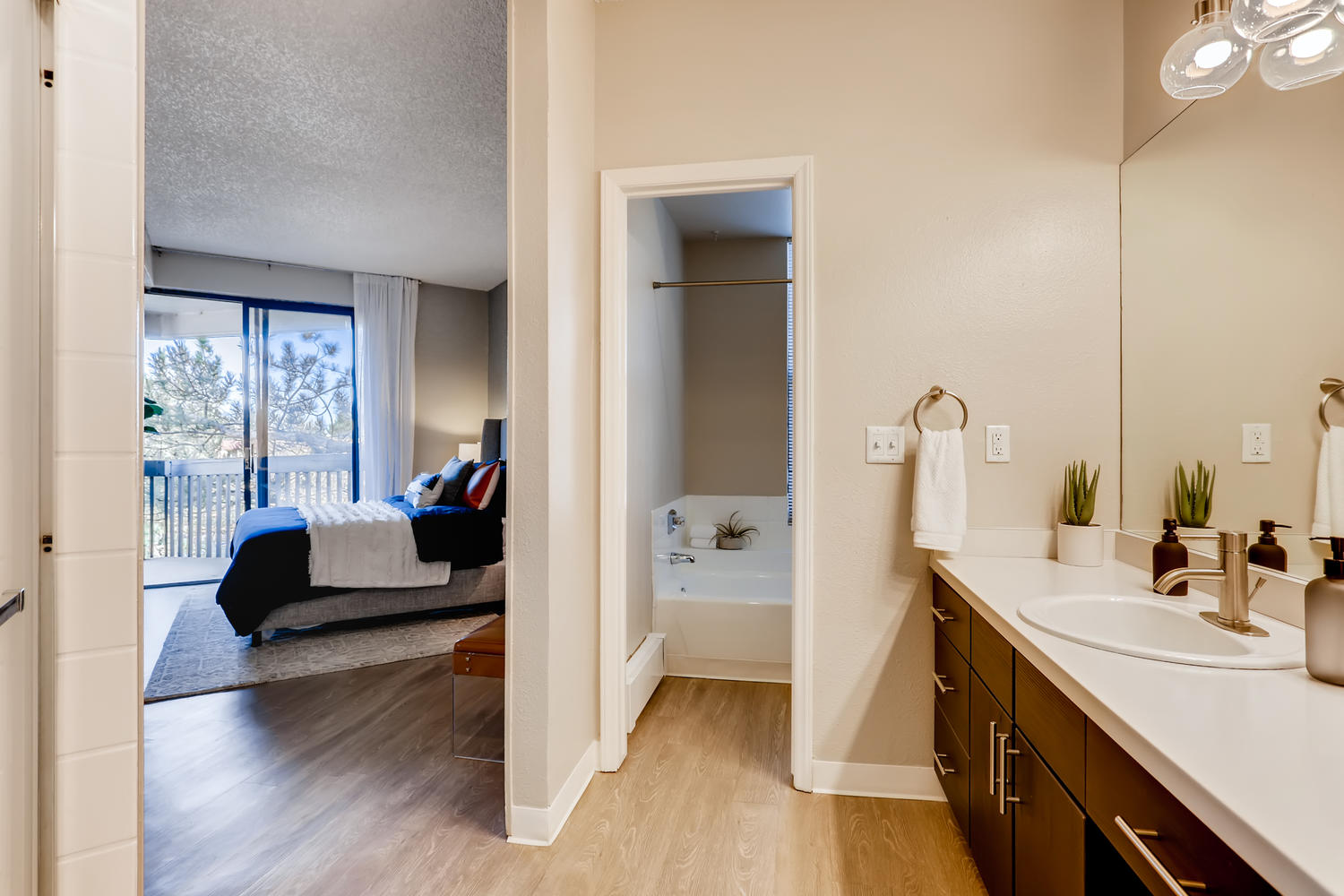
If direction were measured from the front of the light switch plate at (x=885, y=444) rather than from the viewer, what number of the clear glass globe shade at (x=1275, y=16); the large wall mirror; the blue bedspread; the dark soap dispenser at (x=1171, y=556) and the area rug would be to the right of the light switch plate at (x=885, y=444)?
2

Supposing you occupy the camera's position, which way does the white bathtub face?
facing the viewer

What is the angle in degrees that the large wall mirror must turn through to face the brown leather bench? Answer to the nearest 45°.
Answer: approximately 45° to its right

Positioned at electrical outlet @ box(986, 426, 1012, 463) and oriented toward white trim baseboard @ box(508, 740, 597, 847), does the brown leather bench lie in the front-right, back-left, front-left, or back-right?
front-right

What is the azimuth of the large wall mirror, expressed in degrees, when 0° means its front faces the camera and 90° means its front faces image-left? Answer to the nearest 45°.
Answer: approximately 45°

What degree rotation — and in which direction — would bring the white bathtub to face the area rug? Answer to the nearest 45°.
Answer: approximately 90° to its right

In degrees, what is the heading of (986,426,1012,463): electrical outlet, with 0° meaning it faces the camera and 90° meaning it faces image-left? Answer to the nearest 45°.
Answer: approximately 0°

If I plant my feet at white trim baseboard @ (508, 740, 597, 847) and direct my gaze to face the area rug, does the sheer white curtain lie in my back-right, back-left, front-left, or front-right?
front-right

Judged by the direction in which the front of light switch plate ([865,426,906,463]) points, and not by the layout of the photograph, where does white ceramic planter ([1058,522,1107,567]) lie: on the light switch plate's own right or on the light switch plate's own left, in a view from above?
on the light switch plate's own left

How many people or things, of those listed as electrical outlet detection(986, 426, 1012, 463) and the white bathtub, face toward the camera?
2

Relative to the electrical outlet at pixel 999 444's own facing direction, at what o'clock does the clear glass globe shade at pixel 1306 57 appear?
The clear glass globe shade is roughly at 11 o'clock from the electrical outlet.

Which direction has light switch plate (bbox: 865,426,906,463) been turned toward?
toward the camera

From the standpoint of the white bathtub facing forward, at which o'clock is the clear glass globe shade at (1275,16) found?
The clear glass globe shade is roughly at 11 o'clock from the white bathtub.

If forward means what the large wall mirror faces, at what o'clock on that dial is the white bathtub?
The white bathtub is roughly at 2 o'clock from the large wall mirror.

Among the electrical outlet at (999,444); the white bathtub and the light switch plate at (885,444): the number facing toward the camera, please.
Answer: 3

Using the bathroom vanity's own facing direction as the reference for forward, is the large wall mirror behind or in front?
behind

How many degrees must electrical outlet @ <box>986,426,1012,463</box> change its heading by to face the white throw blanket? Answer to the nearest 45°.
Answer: approximately 90° to its right

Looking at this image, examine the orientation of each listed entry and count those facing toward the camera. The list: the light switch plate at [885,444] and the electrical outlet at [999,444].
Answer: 2

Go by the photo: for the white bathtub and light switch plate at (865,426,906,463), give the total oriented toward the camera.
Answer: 2

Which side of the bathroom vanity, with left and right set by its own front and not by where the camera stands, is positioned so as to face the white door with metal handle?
front
